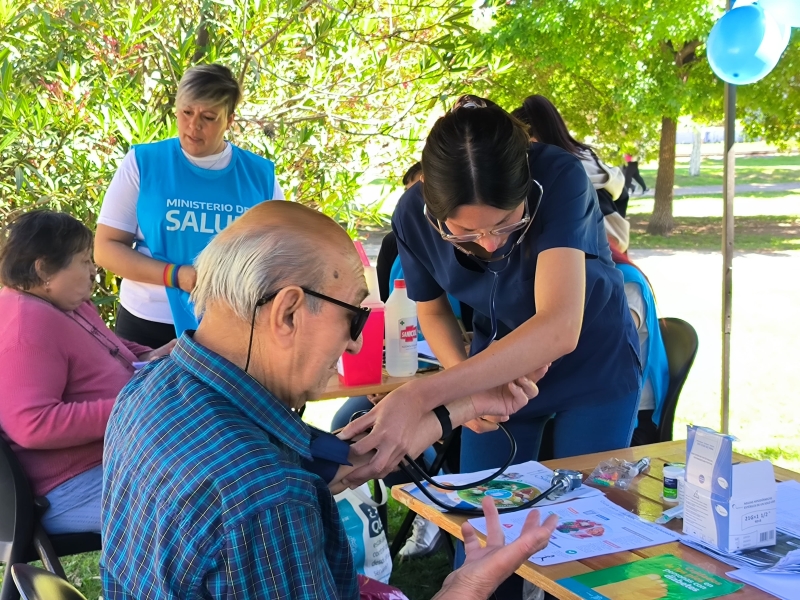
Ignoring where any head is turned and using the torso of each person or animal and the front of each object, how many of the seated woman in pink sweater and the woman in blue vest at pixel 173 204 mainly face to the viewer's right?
1

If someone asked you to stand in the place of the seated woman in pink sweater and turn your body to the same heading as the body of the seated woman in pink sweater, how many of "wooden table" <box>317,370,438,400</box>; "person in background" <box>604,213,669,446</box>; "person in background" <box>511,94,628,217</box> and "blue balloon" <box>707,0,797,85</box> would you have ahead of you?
4

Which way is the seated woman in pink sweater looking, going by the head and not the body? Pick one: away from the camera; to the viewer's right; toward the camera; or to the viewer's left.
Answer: to the viewer's right

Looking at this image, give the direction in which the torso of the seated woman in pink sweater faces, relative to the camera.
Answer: to the viewer's right

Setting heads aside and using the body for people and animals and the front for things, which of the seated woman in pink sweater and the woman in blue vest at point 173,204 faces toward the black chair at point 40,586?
the woman in blue vest

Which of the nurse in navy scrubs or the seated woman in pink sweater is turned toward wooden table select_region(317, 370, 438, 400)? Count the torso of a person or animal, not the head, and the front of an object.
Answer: the seated woman in pink sweater

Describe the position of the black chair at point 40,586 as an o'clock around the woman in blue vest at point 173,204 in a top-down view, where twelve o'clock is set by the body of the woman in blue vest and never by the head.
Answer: The black chair is roughly at 12 o'clock from the woman in blue vest.

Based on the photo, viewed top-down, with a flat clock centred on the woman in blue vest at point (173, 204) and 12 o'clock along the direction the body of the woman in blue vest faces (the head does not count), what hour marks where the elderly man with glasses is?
The elderly man with glasses is roughly at 12 o'clock from the woman in blue vest.

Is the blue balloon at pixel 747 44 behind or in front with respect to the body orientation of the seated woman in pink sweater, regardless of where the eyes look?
in front

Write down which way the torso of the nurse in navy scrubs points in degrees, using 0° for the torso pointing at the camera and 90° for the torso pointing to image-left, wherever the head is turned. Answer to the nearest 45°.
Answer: approximately 45°

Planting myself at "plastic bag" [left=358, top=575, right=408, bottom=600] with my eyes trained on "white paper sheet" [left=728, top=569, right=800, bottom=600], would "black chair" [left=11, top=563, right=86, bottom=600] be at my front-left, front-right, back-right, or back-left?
back-right

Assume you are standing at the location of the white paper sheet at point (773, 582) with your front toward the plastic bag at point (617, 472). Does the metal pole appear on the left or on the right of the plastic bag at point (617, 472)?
right
